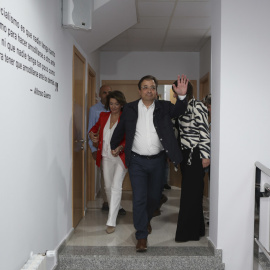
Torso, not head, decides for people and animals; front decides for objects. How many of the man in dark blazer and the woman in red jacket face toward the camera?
2

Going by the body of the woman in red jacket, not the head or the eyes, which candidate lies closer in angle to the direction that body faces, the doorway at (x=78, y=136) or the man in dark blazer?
the man in dark blazer

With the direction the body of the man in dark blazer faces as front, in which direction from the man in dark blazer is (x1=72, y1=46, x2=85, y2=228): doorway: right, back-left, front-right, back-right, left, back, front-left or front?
back-right

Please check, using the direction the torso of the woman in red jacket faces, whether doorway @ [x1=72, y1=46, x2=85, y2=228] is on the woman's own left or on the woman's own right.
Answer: on the woman's own right
